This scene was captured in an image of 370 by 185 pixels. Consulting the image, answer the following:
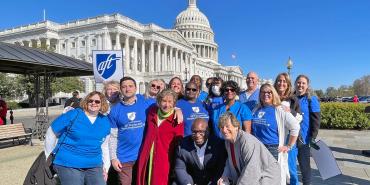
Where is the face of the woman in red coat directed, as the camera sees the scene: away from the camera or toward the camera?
toward the camera

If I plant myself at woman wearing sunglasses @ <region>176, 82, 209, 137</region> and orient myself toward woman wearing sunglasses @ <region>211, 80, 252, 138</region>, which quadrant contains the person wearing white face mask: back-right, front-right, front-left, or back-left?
front-left

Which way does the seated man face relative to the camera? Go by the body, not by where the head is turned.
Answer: toward the camera

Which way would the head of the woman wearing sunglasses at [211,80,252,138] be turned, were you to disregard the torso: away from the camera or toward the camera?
toward the camera

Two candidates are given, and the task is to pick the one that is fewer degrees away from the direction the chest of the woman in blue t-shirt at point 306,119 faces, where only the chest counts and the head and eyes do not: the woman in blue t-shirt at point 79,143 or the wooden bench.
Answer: the woman in blue t-shirt

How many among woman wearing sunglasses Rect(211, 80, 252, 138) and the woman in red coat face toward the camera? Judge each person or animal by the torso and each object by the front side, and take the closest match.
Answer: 2

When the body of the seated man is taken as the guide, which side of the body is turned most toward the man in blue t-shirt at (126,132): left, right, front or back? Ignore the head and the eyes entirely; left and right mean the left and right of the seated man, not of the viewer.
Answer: right

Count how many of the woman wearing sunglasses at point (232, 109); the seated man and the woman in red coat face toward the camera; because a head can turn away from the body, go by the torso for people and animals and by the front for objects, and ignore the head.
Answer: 3

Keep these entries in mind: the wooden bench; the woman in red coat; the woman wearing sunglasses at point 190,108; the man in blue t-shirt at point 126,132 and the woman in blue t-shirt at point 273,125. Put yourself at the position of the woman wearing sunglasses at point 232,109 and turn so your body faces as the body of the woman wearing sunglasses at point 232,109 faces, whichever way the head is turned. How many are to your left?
1

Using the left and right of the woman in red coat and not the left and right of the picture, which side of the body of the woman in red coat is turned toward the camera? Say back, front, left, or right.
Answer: front
